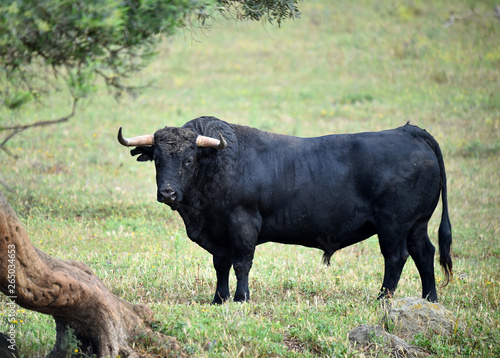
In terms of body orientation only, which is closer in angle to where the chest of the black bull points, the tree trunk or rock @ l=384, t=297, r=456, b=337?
the tree trunk

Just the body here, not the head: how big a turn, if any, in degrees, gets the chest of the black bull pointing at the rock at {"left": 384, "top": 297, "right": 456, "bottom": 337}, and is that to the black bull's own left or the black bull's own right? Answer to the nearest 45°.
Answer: approximately 135° to the black bull's own left

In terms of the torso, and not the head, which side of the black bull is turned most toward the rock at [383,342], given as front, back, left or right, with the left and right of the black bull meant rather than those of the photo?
left

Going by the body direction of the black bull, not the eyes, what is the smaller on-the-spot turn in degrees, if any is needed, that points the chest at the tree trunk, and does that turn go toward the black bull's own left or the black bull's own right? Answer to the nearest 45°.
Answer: approximately 45° to the black bull's own left

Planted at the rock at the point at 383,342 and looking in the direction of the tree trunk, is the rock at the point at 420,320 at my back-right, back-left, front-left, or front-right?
back-right

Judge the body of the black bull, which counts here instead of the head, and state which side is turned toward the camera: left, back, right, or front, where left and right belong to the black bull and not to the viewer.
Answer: left
